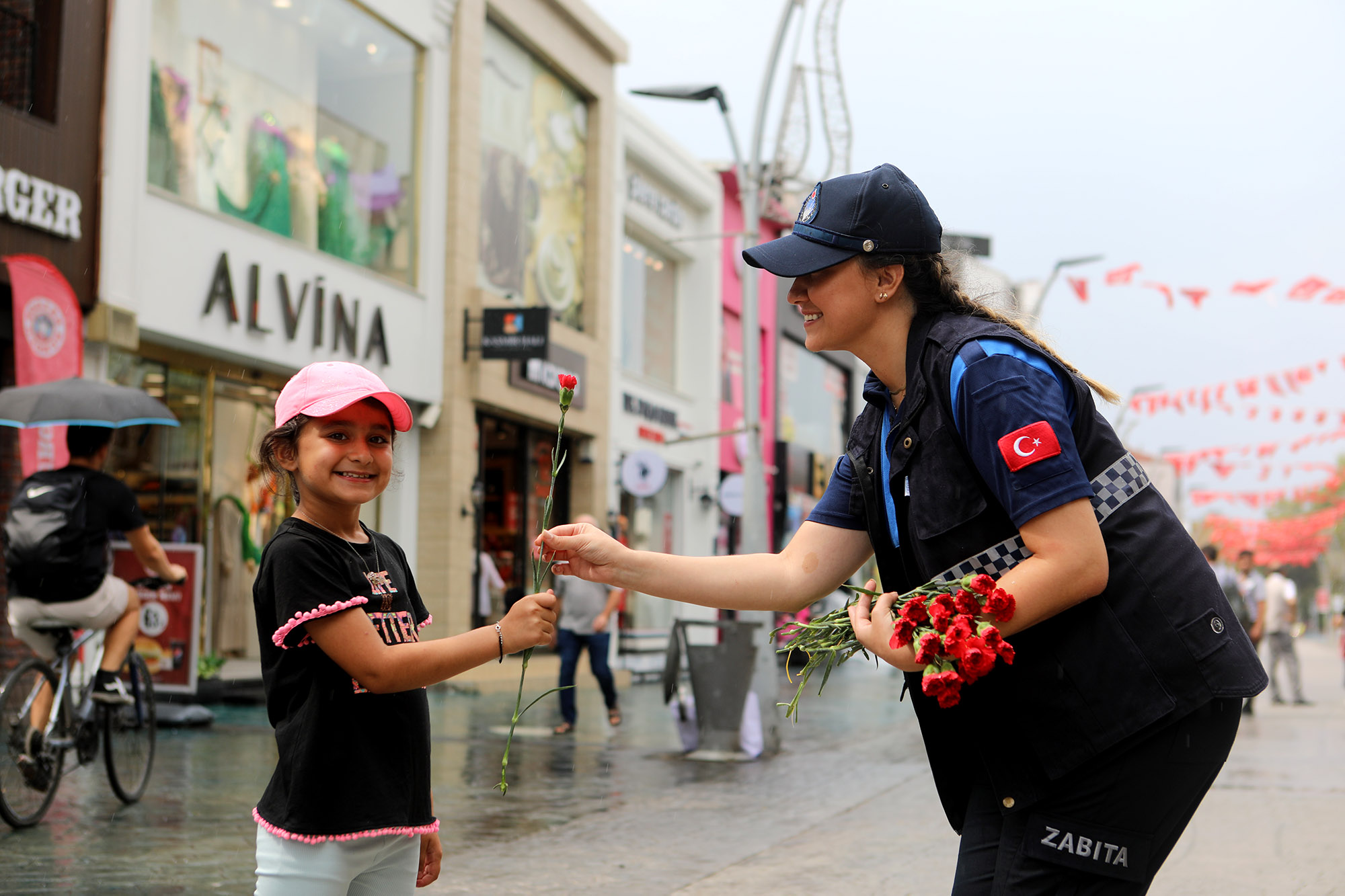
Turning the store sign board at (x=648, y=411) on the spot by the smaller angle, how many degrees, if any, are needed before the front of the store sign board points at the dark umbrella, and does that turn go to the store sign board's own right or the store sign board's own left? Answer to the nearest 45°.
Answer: approximately 45° to the store sign board's own right

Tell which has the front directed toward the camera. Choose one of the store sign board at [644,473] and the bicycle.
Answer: the store sign board

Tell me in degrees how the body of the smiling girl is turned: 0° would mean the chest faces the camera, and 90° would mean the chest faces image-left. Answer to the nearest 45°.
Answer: approximately 315°

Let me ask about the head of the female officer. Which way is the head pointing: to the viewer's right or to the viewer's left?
to the viewer's left

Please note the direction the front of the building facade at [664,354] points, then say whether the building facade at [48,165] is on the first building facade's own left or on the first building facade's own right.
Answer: on the first building facade's own right

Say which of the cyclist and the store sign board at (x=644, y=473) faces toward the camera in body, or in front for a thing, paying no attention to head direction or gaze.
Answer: the store sign board

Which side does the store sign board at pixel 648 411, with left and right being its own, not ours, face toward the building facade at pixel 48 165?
right

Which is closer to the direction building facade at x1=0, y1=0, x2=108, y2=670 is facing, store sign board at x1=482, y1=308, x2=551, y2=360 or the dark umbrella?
the dark umbrella

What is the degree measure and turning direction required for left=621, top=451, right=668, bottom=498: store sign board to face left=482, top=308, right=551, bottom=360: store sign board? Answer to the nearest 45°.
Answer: approximately 45° to its right

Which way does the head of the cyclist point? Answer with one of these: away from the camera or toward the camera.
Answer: away from the camera

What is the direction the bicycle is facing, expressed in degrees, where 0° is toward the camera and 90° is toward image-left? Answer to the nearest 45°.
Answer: approximately 225°

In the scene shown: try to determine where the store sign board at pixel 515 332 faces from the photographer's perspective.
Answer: facing the viewer

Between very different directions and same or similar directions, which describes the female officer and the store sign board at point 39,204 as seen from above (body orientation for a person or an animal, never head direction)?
very different directions
